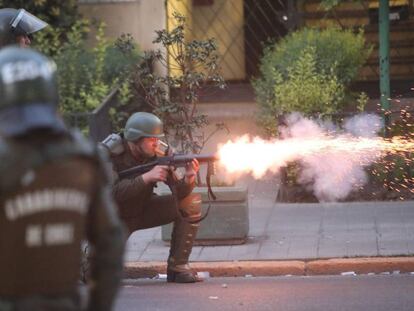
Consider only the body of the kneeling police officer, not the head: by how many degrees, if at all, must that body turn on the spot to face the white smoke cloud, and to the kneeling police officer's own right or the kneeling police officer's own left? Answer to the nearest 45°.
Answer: approximately 45° to the kneeling police officer's own left

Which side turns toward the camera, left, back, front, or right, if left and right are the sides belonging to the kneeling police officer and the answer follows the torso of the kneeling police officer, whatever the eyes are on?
right

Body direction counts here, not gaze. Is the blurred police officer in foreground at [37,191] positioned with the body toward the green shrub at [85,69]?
yes

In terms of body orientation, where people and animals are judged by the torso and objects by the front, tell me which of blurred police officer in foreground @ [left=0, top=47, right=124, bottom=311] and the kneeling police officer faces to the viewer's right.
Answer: the kneeling police officer

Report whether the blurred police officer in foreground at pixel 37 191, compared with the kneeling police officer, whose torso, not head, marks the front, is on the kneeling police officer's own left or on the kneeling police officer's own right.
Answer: on the kneeling police officer's own right

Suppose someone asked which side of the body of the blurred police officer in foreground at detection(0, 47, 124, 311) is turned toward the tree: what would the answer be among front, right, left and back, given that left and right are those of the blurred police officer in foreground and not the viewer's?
front

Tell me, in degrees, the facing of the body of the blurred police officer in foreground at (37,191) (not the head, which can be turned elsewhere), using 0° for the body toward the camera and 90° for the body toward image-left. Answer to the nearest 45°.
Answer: approximately 180°

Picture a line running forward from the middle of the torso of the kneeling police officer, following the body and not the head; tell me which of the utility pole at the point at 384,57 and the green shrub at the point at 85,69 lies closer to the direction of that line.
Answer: the utility pole

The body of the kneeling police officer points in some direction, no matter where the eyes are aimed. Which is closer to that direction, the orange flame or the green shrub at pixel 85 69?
the orange flame

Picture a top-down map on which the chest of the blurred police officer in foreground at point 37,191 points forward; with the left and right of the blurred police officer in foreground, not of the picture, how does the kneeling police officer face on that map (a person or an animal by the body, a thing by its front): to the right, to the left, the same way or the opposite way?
to the right

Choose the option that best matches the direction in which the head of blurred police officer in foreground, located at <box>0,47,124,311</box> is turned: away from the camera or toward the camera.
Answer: away from the camera

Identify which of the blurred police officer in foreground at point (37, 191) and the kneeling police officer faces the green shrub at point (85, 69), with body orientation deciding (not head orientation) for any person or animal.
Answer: the blurred police officer in foreground

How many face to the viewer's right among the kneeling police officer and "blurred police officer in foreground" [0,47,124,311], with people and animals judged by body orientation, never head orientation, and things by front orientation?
1
